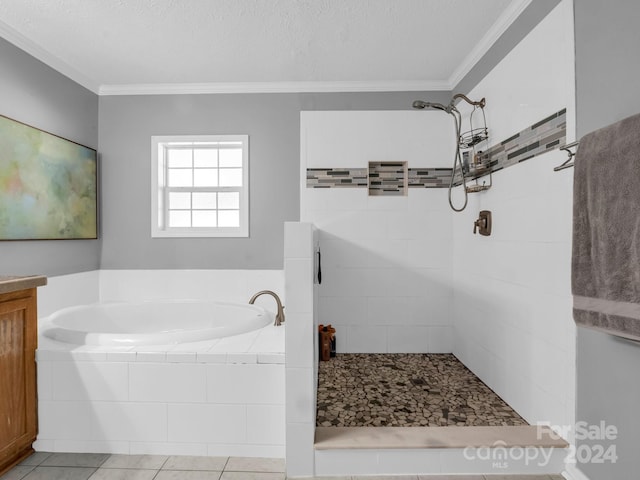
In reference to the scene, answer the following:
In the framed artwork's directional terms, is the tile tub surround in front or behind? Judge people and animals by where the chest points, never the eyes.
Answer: in front

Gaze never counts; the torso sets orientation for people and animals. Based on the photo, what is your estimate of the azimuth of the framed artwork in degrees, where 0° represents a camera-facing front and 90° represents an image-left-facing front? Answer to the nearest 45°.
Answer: approximately 315°

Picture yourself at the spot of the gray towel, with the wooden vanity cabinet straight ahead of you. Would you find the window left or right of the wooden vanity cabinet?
right

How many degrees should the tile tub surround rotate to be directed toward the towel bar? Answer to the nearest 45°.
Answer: approximately 45° to its left

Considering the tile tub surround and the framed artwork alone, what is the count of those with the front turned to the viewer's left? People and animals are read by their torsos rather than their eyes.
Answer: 0

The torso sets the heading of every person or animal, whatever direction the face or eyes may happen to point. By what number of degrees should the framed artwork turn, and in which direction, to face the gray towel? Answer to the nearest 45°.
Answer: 0° — it already faces it

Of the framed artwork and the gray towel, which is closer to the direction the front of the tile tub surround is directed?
the gray towel

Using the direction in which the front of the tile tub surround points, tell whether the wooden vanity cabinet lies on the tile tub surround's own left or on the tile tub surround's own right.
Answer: on the tile tub surround's own right

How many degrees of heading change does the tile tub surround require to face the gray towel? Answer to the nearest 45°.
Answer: approximately 45° to its left

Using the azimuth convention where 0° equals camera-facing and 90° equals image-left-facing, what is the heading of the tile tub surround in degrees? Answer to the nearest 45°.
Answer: approximately 0°

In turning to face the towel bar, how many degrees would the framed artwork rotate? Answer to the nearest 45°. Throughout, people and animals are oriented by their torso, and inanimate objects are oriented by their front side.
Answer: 0° — it already faces it

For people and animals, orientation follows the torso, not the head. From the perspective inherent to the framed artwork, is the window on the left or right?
on its left
